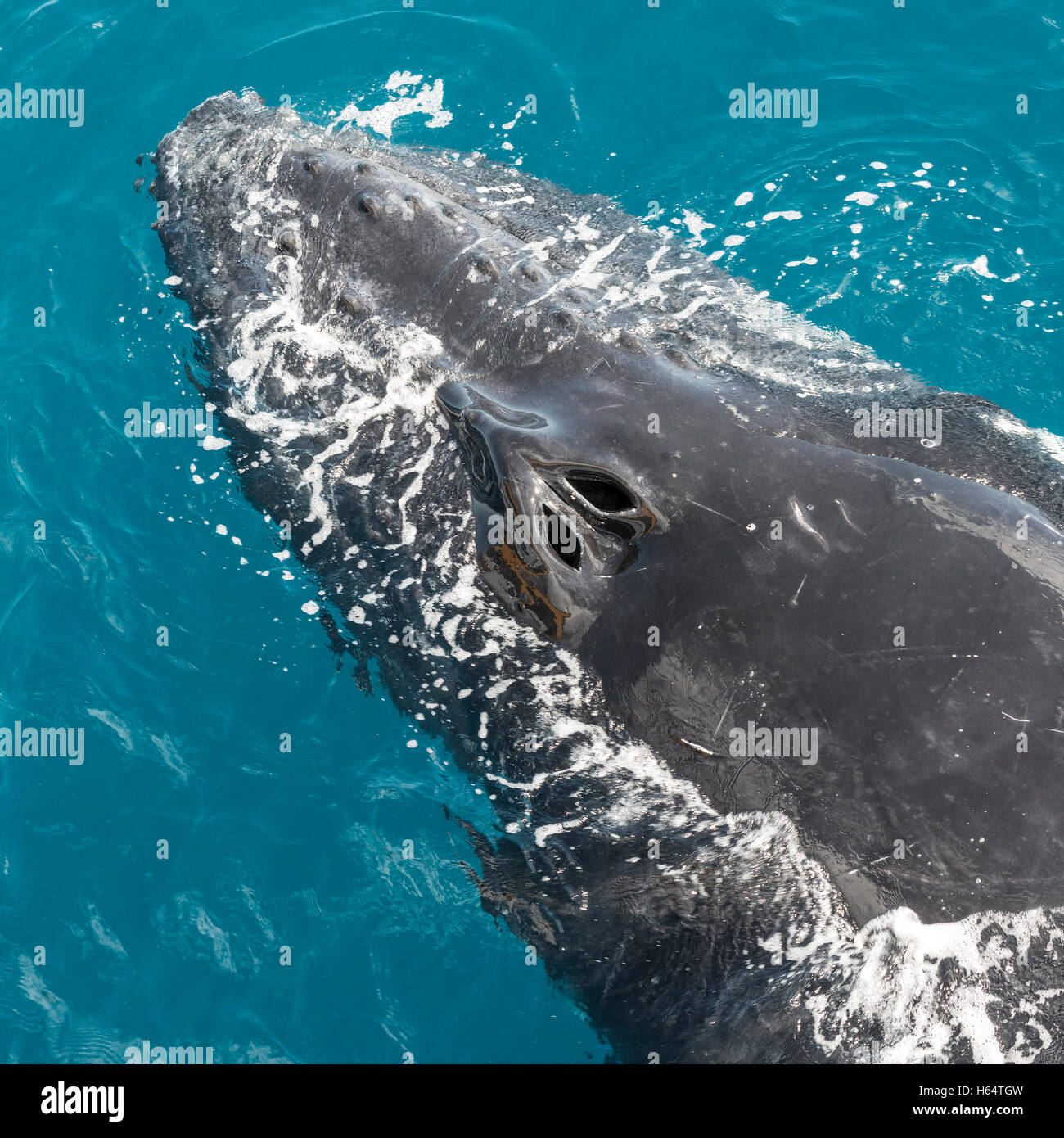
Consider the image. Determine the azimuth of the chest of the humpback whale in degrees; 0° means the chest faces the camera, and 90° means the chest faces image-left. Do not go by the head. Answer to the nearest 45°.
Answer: approximately 135°
